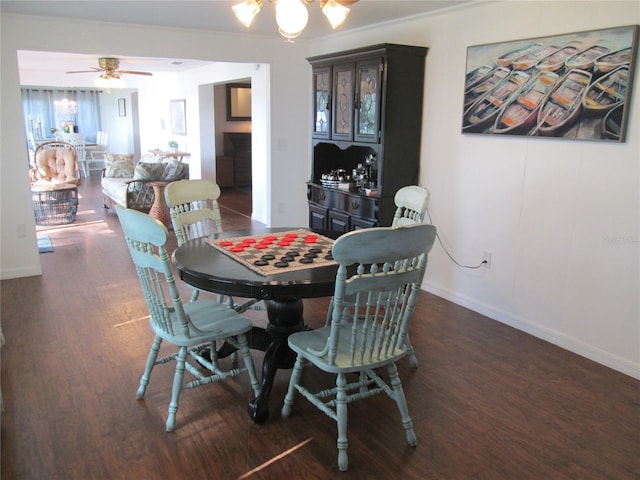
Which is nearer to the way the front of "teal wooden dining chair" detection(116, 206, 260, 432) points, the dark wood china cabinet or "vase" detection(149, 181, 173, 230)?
the dark wood china cabinet

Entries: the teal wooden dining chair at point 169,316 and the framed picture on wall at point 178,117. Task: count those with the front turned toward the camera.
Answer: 1

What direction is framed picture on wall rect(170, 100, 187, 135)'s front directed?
toward the camera

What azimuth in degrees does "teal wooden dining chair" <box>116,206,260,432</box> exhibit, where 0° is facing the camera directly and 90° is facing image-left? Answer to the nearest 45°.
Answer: approximately 225°

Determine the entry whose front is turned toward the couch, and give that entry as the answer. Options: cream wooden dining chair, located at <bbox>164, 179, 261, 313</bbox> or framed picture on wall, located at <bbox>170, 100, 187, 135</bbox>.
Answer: the framed picture on wall

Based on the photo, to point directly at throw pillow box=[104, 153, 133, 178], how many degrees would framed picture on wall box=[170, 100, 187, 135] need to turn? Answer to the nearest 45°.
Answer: approximately 45° to its right

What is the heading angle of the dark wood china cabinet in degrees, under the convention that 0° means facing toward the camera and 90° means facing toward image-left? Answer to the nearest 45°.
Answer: approximately 45°

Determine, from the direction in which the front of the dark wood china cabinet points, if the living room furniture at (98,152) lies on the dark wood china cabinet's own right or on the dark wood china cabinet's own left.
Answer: on the dark wood china cabinet's own right

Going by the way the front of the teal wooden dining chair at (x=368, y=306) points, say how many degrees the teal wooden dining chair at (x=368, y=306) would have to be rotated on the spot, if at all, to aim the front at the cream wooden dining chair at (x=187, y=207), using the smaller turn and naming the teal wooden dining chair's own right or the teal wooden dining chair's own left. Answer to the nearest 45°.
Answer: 0° — it already faces it

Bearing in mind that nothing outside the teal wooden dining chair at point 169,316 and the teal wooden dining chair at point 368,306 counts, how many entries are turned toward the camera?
0

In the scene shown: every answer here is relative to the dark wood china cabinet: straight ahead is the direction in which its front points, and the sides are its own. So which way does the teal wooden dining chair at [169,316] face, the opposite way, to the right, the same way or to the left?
the opposite way

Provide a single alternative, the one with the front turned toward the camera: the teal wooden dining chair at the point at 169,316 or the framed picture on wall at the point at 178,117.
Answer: the framed picture on wall

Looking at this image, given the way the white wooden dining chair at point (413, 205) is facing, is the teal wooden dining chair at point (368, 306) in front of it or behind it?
in front

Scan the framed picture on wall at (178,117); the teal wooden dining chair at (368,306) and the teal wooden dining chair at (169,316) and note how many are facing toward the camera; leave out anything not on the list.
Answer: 1

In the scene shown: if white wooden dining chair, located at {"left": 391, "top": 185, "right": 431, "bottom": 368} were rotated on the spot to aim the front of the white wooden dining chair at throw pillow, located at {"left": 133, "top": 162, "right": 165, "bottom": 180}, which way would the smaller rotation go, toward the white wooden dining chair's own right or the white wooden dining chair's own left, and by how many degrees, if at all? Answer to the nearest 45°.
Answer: approximately 90° to the white wooden dining chair's own right

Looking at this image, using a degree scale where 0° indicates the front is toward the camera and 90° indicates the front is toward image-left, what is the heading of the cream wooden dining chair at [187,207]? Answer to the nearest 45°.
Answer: approximately 315°

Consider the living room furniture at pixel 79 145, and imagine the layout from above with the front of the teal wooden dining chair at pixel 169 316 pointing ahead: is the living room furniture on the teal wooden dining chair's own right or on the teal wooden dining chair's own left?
on the teal wooden dining chair's own left

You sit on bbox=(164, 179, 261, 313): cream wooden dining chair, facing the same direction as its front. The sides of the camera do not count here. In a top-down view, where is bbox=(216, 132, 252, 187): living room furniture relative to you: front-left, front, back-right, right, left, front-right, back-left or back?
back-left

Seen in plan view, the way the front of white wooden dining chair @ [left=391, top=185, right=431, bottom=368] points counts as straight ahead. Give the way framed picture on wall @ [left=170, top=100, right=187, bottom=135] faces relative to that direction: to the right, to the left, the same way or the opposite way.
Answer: to the left

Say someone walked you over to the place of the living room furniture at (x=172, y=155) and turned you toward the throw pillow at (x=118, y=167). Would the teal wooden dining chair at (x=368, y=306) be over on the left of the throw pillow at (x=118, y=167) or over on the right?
left

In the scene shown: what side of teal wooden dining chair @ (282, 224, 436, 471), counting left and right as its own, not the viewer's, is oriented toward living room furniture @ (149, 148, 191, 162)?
front
